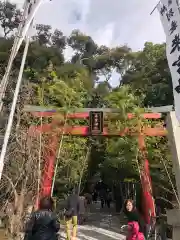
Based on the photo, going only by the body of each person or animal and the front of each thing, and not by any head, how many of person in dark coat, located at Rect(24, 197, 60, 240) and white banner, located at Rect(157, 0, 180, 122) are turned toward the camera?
1

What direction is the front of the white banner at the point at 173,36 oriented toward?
toward the camera

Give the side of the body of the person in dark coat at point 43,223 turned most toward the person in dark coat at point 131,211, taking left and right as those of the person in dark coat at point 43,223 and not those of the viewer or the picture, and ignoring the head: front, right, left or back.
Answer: right

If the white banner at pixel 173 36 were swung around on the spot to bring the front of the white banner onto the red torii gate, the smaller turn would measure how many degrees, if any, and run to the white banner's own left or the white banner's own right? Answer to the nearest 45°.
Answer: approximately 135° to the white banner's own right

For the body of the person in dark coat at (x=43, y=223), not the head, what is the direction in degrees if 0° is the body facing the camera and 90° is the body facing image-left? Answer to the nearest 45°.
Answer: approximately 180°

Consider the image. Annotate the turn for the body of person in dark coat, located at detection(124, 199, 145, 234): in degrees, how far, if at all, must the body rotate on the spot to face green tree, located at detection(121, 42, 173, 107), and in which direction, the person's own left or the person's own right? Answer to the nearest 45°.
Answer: approximately 135° to the person's own right

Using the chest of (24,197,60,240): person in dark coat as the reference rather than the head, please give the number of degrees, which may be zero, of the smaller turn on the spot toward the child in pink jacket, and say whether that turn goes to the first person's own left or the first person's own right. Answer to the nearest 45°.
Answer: approximately 90° to the first person's own right

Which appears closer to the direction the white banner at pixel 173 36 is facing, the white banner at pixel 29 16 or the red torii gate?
the white banner
